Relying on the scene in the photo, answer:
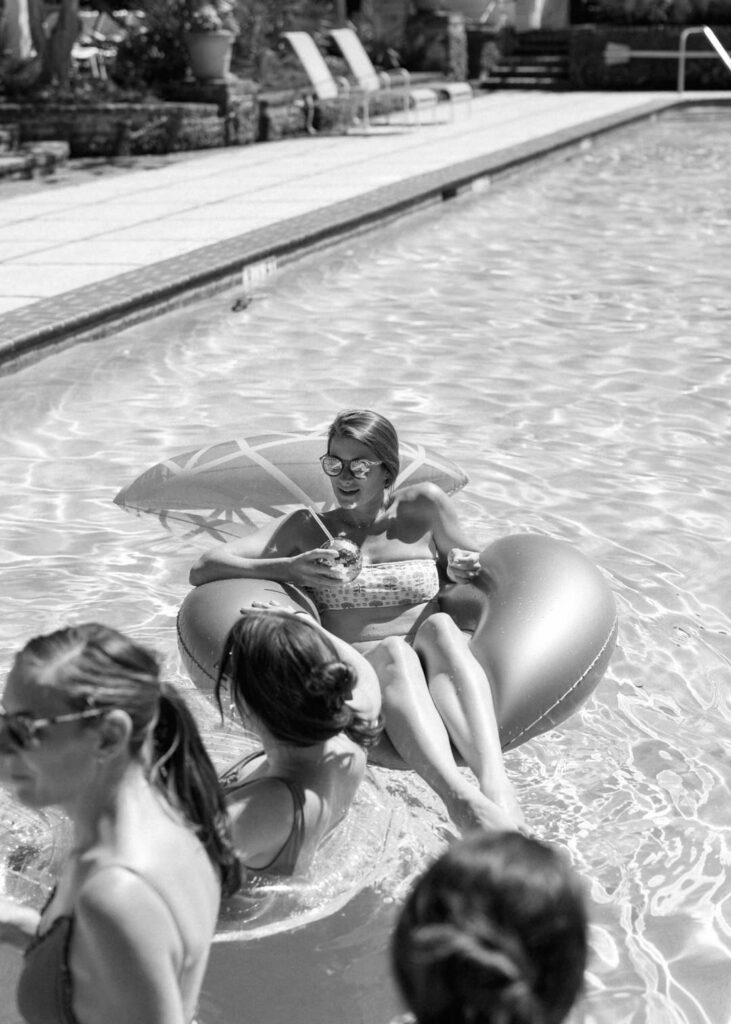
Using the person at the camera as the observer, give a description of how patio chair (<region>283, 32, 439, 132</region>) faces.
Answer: facing to the right of the viewer

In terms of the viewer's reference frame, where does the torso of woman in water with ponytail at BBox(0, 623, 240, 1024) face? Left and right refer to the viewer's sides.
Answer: facing to the left of the viewer

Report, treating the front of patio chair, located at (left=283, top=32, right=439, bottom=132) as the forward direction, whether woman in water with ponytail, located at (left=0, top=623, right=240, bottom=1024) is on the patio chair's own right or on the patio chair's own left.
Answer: on the patio chair's own right

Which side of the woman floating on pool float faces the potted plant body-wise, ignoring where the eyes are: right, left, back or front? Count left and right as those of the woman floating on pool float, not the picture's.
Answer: back

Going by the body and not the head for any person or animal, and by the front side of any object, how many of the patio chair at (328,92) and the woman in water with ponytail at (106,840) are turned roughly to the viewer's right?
1

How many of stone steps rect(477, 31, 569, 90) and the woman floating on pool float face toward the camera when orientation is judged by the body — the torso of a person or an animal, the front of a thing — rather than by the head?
2

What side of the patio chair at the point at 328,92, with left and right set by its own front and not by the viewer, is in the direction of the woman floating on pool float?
right

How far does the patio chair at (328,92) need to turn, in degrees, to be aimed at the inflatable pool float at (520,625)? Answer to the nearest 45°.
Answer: approximately 90° to its right

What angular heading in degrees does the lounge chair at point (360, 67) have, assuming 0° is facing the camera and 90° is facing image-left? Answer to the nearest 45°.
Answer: approximately 270°

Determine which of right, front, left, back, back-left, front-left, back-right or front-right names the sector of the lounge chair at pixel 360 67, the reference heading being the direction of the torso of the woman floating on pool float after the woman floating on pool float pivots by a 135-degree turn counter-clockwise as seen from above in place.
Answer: front-left

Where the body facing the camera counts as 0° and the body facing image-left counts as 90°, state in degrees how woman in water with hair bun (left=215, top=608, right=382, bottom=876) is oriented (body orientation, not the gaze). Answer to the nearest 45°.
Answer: approximately 135°
